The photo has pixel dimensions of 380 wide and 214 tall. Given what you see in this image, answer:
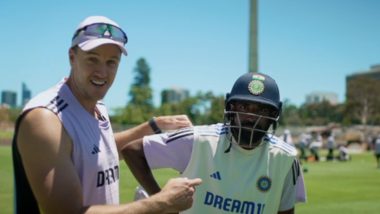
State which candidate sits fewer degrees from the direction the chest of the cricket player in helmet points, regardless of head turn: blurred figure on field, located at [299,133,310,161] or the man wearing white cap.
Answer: the man wearing white cap

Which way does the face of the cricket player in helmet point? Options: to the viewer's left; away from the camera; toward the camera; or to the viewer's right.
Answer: toward the camera

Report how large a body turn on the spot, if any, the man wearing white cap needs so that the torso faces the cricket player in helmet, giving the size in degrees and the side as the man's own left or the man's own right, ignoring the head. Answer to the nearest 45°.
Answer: approximately 90° to the man's own left

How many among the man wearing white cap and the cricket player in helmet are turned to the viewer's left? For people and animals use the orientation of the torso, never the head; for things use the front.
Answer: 0

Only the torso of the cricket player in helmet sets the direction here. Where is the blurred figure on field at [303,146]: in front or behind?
behind

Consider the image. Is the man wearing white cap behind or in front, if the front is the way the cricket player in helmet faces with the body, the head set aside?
in front

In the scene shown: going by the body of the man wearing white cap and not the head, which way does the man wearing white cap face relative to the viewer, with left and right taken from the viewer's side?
facing the viewer and to the right of the viewer

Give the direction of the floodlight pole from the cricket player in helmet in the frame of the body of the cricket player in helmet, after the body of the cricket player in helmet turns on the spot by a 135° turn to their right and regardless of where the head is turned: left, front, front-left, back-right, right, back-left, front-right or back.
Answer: front-right
